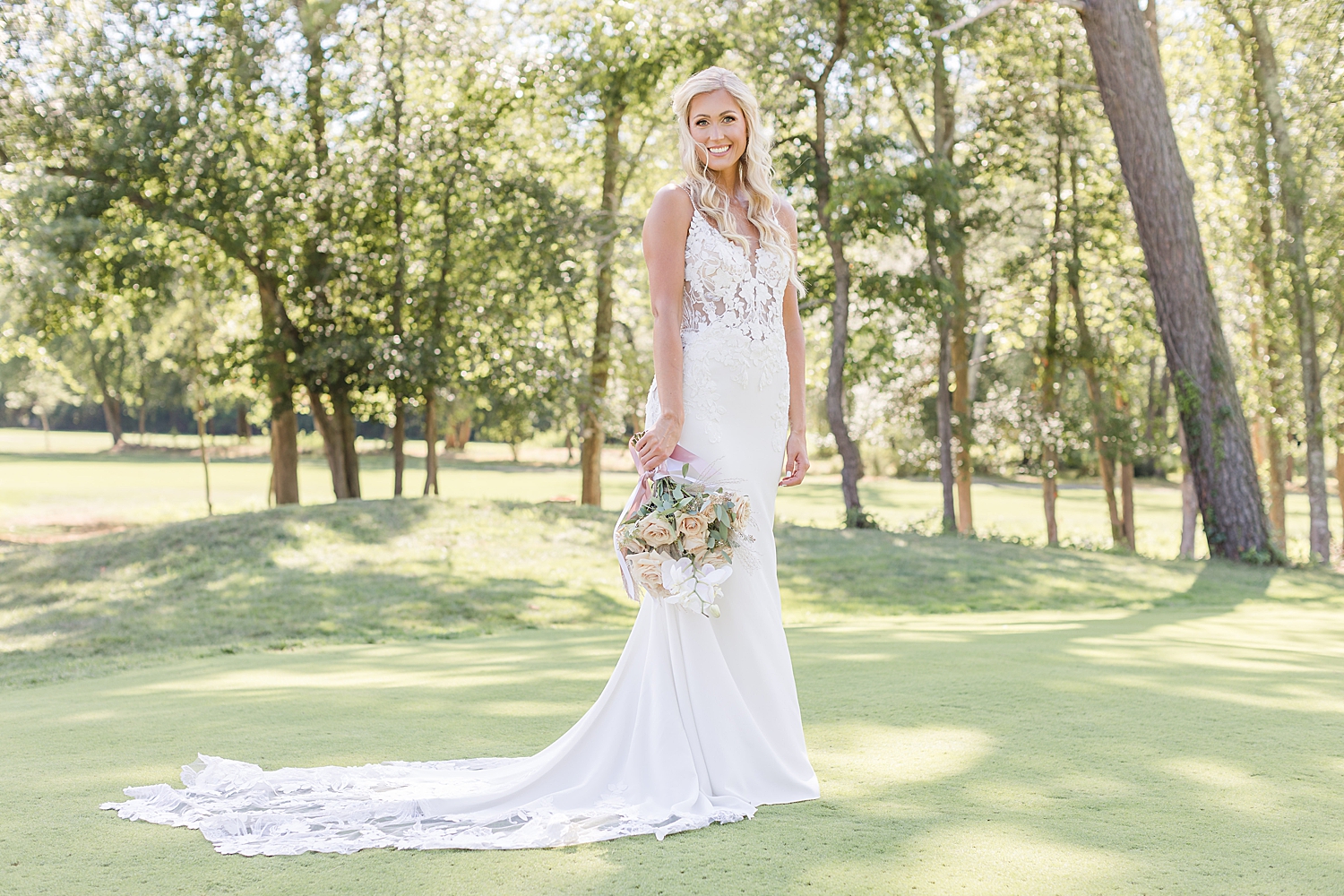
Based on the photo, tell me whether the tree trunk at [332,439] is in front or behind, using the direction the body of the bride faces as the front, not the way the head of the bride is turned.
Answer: behind

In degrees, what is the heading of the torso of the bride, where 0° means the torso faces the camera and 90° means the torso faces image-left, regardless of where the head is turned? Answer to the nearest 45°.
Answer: approximately 315°

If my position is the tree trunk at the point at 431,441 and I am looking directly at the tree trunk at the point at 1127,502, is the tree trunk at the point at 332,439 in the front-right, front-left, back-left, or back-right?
back-right

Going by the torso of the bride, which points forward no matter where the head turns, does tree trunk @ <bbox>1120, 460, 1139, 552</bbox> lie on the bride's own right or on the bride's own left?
on the bride's own left

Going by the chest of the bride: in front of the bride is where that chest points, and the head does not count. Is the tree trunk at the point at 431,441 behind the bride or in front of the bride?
behind
